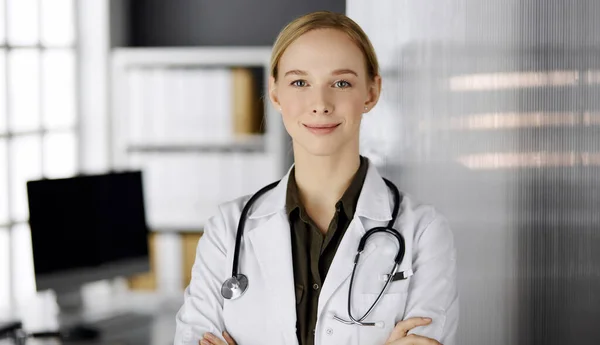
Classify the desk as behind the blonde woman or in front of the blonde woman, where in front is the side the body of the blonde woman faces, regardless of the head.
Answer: behind

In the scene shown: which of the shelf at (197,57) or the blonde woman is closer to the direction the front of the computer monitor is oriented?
the blonde woman

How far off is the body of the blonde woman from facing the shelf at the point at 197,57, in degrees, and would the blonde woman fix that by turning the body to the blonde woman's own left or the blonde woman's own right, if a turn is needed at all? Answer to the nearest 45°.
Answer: approximately 180°

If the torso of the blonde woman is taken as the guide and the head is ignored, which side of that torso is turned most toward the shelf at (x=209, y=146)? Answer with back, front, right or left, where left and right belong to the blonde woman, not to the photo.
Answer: back
